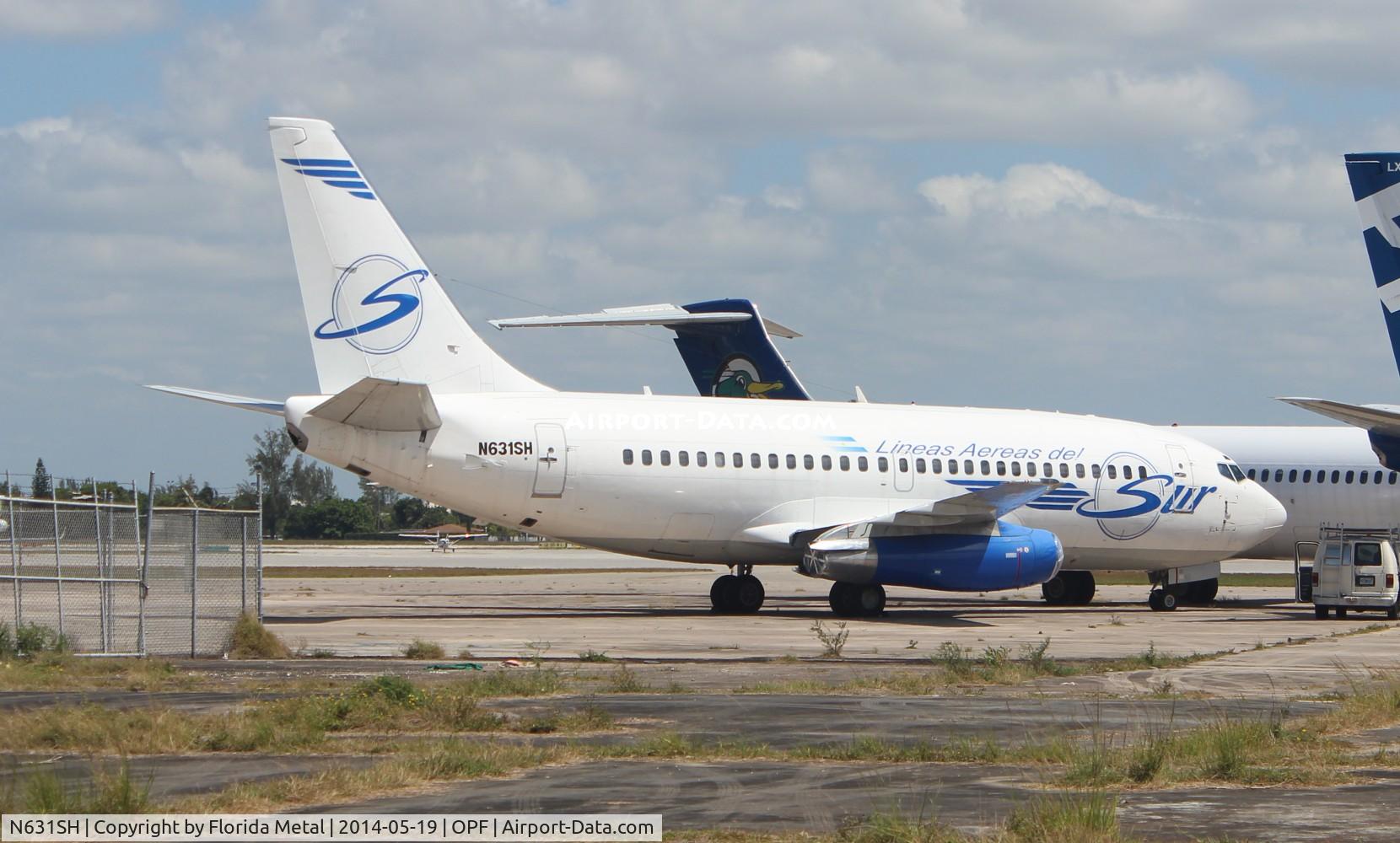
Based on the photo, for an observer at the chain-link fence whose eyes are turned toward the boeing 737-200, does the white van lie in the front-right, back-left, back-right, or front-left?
front-right

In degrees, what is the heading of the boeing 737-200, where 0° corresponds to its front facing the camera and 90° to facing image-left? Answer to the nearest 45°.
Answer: approximately 225°

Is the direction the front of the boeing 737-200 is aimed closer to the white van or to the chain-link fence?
the white van

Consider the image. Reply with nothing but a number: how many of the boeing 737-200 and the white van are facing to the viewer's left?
0

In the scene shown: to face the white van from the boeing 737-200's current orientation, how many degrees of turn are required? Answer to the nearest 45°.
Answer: approximately 45° to its right

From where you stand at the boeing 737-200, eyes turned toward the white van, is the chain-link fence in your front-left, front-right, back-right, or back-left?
back-right

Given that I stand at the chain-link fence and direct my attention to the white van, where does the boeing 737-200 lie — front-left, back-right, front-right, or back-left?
front-left
